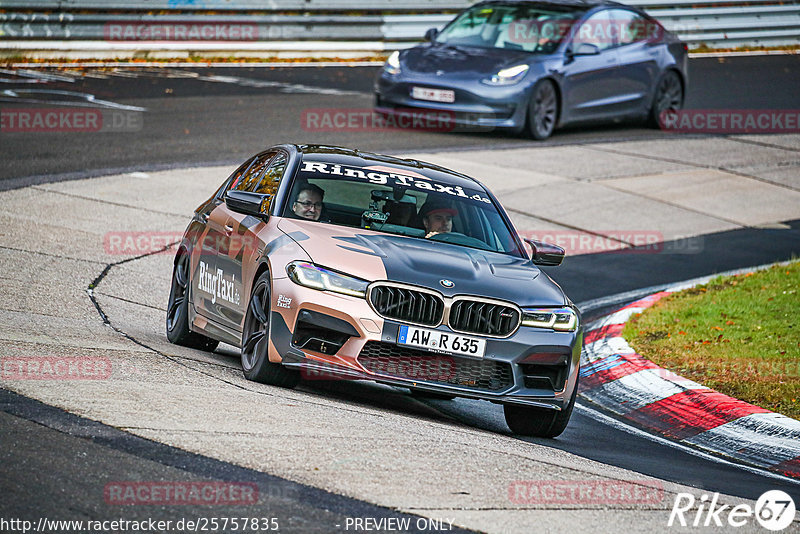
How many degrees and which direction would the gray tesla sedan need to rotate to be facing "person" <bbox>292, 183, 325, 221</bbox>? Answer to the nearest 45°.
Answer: approximately 45° to its left

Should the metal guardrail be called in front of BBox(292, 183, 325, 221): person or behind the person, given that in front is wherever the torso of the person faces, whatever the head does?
behind

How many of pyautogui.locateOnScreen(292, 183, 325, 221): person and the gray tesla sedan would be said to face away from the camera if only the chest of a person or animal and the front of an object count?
0

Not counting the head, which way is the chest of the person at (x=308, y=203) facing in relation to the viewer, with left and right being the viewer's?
facing the viewer and to the right of the viewer

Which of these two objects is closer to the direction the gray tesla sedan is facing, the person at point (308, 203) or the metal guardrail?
the person

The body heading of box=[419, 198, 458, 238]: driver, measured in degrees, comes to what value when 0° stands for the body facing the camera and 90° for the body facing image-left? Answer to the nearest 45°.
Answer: approximately 315°

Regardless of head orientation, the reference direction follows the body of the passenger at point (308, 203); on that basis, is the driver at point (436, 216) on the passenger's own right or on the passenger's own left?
on the passenger's own left

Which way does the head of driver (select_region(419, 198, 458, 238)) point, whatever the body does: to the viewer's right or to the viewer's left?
to the viewer's right

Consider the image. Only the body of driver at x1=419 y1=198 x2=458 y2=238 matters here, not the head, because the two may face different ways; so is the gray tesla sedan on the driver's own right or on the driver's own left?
on the driver's own left

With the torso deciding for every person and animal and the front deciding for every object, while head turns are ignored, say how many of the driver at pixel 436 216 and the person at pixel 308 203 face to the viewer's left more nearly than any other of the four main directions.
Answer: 0

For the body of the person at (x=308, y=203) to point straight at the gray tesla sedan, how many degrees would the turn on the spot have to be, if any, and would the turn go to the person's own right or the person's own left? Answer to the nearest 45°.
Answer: approximately 135° to the person's own left

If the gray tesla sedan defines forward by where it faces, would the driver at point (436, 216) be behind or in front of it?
in front

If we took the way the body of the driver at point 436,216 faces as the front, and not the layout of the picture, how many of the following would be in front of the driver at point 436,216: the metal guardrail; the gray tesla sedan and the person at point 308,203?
0

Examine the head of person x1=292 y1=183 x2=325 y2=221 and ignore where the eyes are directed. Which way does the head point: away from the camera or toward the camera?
toward the camera
